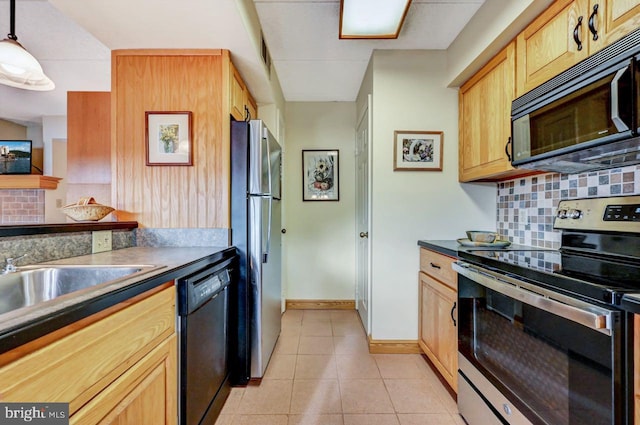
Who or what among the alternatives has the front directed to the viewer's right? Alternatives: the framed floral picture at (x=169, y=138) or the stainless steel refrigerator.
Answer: the stainless steel refrigerator

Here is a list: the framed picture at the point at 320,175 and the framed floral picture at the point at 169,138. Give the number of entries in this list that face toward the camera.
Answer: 2

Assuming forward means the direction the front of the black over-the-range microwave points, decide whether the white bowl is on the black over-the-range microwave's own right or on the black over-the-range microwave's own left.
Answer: on the black over-the-range microwave's own right

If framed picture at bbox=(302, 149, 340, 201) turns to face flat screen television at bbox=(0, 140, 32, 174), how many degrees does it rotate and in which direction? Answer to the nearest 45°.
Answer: approximately 90° to its right

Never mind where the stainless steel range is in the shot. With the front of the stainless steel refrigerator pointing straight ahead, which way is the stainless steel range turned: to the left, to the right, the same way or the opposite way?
the opposite way

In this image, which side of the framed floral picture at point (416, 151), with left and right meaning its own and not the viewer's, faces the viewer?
front

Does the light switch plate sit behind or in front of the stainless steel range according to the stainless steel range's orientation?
in front

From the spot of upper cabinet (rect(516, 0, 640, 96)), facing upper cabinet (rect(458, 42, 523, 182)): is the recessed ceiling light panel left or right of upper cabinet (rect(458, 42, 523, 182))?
left

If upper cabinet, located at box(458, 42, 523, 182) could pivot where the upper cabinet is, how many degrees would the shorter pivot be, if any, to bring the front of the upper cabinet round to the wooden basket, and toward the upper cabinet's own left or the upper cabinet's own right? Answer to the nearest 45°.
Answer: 0° — it already faces it

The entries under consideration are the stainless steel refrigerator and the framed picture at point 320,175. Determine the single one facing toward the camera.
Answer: the framed picture

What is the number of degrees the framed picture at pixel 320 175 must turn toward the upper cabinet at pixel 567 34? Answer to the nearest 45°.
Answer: approximately 45° to its left

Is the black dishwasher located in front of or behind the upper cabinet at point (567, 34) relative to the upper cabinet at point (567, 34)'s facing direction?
in front

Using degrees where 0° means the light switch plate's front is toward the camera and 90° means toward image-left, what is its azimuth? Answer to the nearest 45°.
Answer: approximately 315°

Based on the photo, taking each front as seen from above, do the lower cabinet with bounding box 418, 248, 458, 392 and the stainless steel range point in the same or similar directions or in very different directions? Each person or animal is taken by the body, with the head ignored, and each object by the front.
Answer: same or similar directions

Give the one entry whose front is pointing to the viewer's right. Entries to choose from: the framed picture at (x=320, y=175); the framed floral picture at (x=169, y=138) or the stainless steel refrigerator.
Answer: the stainless steel refrigerator
